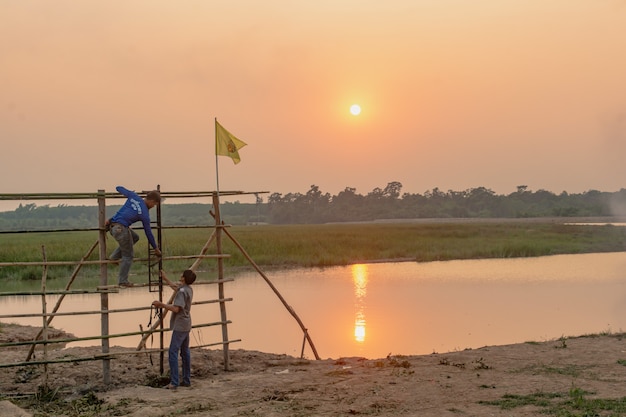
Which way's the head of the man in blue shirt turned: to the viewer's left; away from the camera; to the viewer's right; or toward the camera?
to the viewer's right

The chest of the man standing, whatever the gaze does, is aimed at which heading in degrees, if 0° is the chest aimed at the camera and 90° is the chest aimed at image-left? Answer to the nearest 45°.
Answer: approximately 90°

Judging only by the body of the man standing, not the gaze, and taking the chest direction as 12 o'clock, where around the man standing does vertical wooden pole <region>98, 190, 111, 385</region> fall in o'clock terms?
The vertical wooden pole is roughly at 1 o'clock from the man standing.

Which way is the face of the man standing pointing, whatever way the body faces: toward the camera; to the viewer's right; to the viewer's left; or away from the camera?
to the viewer's left
